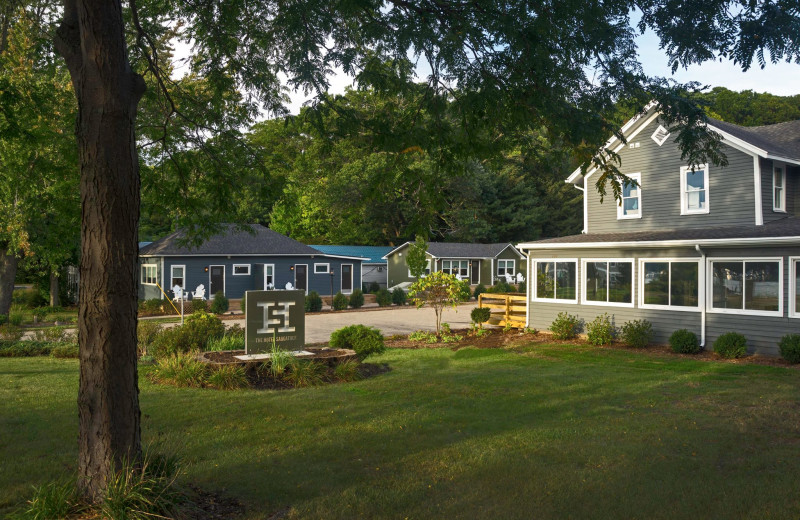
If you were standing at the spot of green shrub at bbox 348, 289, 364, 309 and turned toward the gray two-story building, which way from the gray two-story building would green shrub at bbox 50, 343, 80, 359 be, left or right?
right

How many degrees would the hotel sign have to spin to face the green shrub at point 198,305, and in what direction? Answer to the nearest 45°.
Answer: approximately 180°

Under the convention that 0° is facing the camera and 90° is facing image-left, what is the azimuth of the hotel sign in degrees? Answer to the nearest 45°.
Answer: approximately 0°

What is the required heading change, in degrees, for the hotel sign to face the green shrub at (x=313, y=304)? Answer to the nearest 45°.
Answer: approximately 180°

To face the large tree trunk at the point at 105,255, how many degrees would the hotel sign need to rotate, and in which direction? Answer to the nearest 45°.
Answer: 0° — it already faces it

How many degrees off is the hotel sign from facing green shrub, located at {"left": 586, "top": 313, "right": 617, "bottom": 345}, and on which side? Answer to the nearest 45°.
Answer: approximately 135° to its left

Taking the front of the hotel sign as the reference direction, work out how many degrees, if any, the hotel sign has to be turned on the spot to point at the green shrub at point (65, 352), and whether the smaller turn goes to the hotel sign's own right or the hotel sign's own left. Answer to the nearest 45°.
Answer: approximately 135° to the hotel sign's own right

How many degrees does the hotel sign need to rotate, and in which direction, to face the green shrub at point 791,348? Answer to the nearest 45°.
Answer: approximately 90° to its left

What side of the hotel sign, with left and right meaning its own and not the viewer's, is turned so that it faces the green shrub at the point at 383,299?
back

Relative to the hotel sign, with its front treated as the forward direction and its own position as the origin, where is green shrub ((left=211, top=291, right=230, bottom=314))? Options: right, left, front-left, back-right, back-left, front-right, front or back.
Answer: back

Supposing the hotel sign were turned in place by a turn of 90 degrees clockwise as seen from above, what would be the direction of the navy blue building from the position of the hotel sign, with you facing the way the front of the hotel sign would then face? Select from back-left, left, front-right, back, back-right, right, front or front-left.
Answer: right

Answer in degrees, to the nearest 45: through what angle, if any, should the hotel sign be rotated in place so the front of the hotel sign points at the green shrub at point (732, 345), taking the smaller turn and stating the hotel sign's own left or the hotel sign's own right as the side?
approximately 90° to the hotel sign's own left
